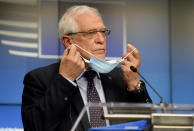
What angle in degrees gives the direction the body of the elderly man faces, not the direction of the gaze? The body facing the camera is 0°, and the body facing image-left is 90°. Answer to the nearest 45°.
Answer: approximately 315°
